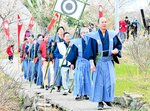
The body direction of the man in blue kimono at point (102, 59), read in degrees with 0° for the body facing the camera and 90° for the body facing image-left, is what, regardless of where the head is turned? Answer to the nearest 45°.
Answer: approximately 0°

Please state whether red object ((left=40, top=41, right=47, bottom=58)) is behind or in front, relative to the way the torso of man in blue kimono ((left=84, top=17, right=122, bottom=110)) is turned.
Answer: behind

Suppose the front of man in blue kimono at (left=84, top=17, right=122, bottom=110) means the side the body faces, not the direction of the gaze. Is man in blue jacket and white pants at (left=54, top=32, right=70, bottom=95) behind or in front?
behind

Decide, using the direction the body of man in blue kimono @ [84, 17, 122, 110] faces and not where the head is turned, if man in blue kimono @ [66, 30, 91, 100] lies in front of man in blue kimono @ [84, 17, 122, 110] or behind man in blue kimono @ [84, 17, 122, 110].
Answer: behind
